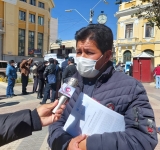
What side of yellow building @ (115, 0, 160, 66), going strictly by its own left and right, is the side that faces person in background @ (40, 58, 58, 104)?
front

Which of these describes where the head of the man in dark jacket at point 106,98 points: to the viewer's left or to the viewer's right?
to the viewer's left

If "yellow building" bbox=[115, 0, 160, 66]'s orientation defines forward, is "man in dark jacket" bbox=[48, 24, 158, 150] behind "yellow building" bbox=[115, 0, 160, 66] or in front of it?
in front

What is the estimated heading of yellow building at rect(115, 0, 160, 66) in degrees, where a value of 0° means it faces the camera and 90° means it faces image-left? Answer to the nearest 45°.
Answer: approximately 0°

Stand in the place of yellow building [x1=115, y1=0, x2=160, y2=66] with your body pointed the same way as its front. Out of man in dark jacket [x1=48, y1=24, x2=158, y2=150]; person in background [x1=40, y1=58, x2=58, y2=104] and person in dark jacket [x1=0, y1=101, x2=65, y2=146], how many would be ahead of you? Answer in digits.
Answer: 3

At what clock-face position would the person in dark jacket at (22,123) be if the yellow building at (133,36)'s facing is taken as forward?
The person in dark jacket is roughly at 12 o'clock from the yellow building.
